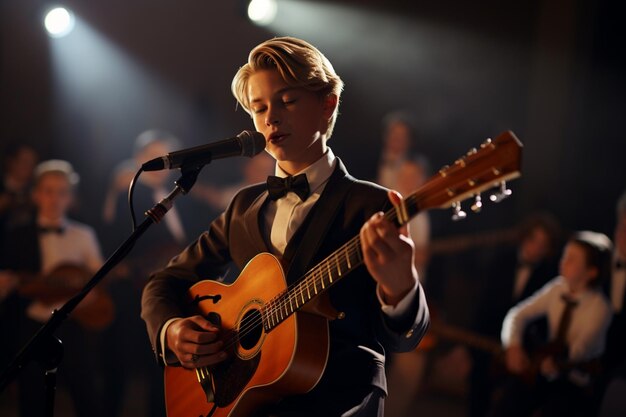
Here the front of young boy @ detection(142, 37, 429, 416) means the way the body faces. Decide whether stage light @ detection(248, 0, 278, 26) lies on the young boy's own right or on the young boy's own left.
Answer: on the young boy's own right
